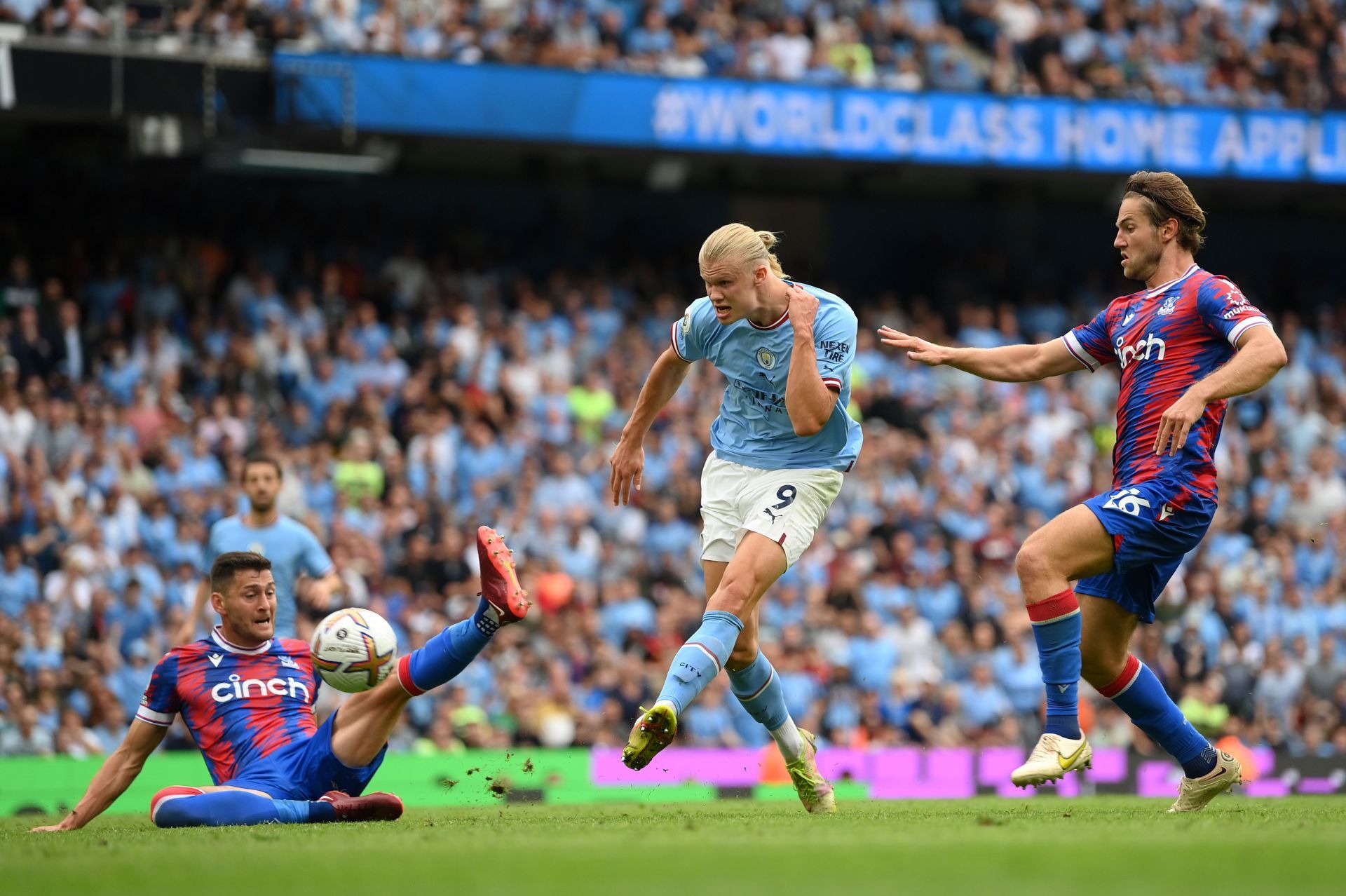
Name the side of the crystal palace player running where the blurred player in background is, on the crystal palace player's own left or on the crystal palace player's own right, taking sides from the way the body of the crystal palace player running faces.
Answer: on the crystal palace player's own right

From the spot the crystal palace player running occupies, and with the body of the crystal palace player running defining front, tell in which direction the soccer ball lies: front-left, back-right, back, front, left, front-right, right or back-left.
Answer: front-right

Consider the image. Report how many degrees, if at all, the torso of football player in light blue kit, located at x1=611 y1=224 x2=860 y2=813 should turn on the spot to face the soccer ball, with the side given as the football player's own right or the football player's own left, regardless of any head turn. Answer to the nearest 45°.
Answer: approximately 45° to the football player's own right

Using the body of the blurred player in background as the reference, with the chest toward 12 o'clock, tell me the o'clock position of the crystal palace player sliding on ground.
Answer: The crystal palace player sliding on ground is roughly at 12 o'clock from the blurred player in background.

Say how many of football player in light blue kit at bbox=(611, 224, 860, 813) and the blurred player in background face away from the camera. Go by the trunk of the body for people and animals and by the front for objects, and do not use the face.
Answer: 0

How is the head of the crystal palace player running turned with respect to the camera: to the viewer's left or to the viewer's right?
to the viewer's left

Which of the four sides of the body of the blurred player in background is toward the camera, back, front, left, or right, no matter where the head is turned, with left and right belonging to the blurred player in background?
front

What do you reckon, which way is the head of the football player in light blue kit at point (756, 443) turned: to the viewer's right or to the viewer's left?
to the viewer's left

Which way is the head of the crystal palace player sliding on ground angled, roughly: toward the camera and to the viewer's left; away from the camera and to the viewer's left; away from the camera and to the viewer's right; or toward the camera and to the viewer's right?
toward the camera and to the viewer's right

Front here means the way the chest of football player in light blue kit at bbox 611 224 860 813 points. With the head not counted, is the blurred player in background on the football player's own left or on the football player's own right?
on the football player's own right
